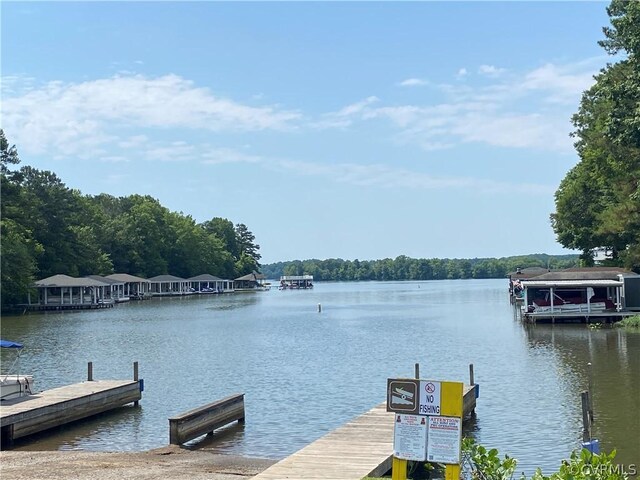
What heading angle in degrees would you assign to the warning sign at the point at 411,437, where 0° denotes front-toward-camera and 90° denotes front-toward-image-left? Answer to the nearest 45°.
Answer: approximately 0°

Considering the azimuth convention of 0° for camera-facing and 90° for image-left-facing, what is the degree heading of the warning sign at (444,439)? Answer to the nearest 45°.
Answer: approximately 0°

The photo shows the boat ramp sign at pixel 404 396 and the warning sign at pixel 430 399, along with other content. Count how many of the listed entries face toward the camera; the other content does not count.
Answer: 2

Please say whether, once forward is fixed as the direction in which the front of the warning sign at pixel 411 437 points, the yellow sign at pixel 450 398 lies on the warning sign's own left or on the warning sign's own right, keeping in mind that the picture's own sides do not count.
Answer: on the warning sign's own left

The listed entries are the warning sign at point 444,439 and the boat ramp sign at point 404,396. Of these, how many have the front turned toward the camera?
2

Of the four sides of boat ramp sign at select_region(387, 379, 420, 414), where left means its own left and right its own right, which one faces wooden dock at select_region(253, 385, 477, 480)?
back
